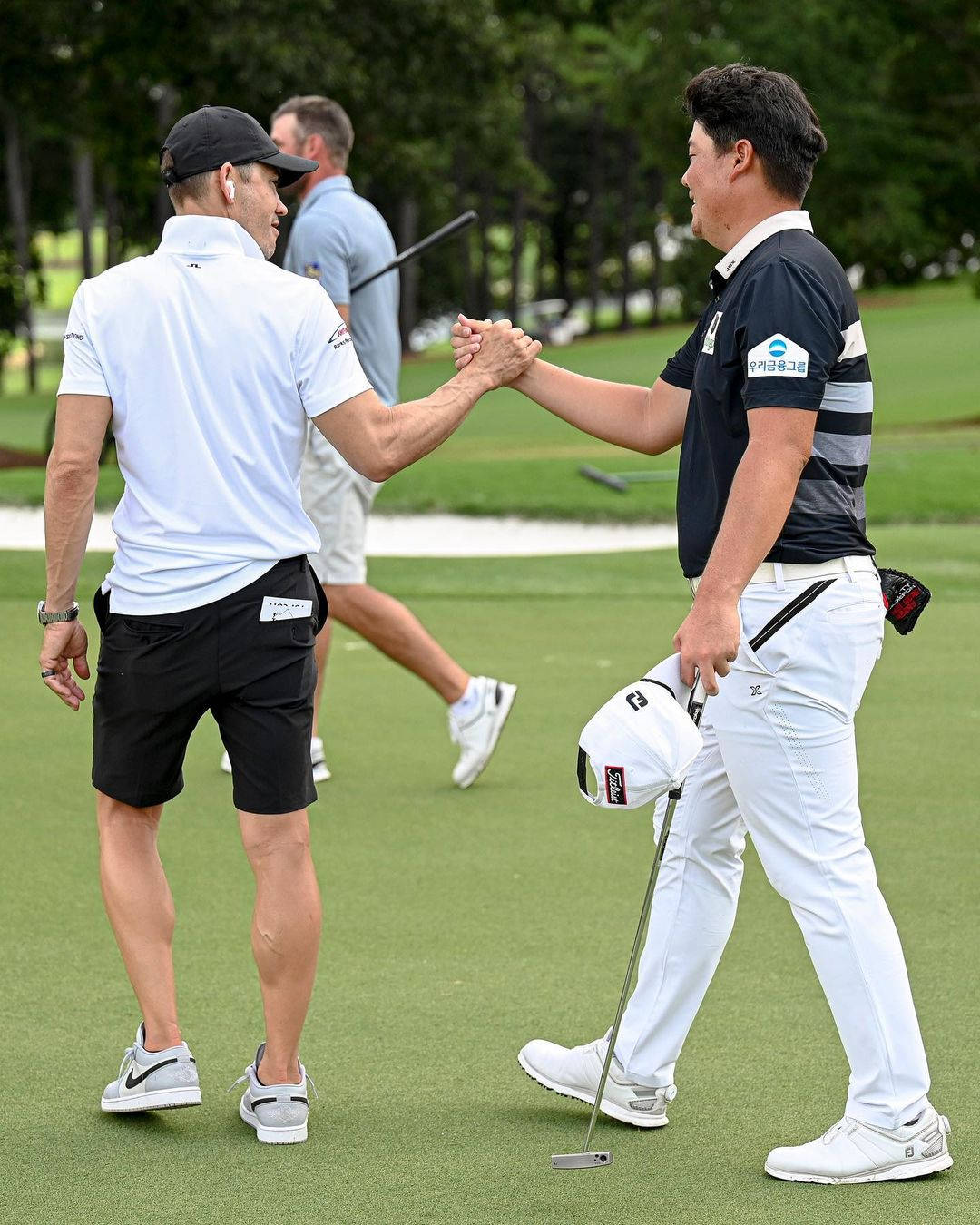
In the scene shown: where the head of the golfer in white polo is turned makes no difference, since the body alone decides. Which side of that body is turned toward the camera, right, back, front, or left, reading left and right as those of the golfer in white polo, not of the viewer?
back

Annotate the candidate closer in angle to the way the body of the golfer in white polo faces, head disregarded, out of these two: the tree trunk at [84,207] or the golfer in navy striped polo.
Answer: the tree trunk

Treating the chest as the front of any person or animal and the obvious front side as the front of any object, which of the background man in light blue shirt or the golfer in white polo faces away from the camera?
the golfer in white polo

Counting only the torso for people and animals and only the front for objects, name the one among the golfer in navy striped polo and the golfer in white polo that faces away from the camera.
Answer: the golfer in white polo

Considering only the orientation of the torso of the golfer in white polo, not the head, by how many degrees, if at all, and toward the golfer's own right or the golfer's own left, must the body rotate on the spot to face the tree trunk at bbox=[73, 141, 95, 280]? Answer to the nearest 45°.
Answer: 0° — they already face it

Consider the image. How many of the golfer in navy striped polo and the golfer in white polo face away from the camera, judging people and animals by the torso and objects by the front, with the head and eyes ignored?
1

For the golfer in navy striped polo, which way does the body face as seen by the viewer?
to the viewer's left
